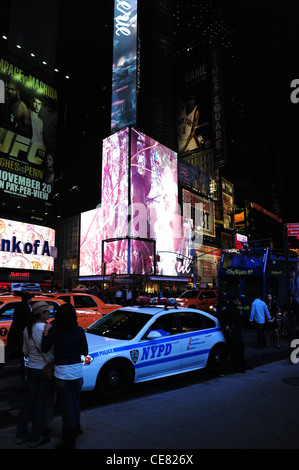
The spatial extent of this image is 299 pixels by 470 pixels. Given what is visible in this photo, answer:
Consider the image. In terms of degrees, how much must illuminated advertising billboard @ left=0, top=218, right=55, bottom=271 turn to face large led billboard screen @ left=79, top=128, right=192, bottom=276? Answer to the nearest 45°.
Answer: approximately 90° to its left

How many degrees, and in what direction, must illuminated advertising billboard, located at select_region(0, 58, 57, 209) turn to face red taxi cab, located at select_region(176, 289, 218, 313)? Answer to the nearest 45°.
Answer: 0° — it already faces it

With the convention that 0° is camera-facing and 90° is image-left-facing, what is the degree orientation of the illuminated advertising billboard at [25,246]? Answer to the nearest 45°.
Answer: approximately 315°

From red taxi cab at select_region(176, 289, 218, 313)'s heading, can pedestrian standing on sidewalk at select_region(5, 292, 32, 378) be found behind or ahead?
ahead

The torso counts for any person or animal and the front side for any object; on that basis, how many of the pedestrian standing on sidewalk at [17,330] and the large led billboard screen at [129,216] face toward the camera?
1

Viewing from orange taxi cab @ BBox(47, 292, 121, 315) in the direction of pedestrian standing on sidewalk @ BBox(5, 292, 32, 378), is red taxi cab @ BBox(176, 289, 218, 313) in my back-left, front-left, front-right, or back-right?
back-left

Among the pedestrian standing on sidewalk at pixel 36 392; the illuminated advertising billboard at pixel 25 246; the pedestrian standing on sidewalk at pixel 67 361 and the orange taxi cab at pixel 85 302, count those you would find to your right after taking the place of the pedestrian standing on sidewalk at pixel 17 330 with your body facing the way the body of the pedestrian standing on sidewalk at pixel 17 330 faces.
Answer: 2

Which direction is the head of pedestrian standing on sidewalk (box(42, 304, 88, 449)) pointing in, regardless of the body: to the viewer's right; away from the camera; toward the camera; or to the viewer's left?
away from the camera

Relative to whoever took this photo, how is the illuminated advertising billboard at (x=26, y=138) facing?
facing the viewer and to the right of the viewer
